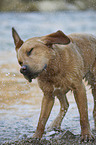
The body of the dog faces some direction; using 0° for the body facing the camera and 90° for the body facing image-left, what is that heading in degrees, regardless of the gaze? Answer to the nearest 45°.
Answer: approximately 45°
